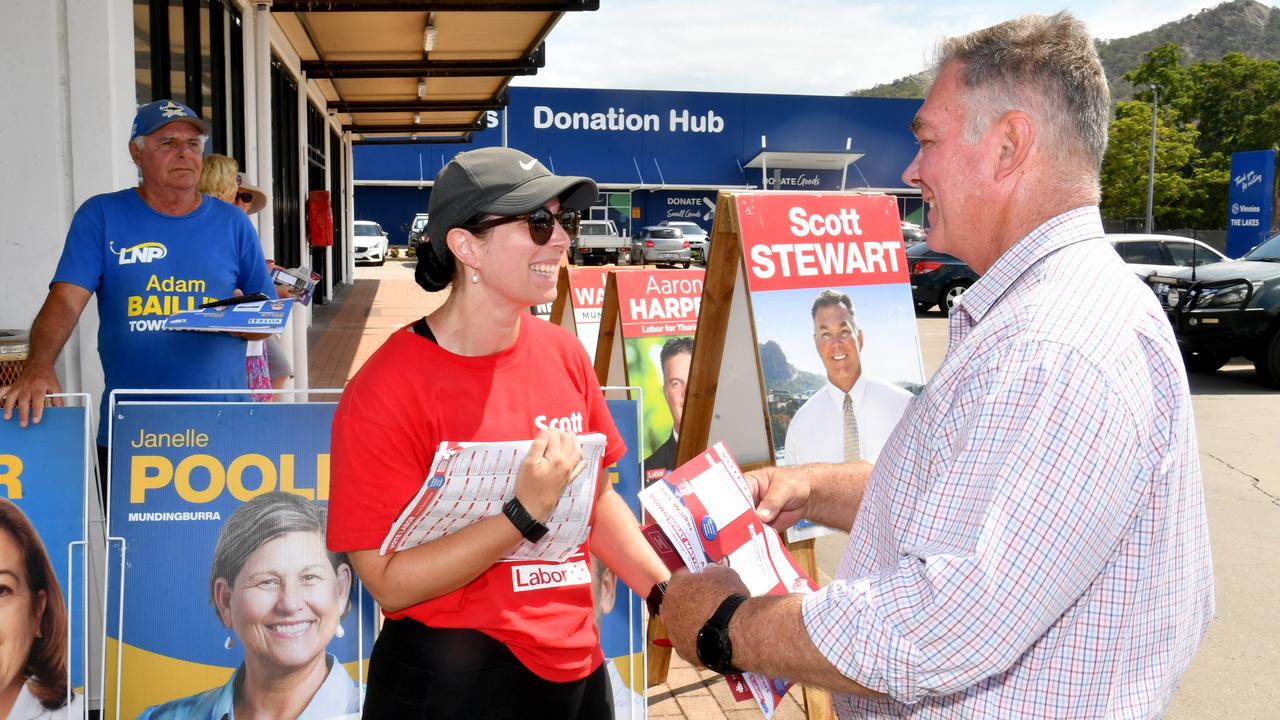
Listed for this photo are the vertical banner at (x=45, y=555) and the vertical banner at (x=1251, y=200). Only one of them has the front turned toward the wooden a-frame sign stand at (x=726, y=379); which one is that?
the vertical banner at (x=1251, y=200)

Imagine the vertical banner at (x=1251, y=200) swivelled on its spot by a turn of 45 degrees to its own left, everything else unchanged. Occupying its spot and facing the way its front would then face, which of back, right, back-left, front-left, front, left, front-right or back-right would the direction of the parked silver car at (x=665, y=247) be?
back-right

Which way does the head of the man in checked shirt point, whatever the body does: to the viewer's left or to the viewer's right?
to the viewer's left

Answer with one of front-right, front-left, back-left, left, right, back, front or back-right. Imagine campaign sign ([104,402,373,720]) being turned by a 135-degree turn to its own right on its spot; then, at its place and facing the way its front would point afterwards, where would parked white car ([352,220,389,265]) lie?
front-right

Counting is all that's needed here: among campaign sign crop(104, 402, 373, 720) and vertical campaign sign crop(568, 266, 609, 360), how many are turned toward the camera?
2

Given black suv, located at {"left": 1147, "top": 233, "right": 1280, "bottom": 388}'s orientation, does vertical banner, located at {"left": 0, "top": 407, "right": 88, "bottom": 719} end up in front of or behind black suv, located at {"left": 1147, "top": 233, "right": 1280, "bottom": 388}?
in front

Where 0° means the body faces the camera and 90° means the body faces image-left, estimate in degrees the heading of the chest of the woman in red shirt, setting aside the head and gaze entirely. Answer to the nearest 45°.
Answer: approximately 315°

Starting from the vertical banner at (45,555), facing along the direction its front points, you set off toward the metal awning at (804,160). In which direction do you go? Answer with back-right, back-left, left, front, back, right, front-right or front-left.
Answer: back-left

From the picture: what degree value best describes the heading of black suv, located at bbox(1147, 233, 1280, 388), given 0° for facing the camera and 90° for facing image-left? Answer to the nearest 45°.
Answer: approximately 45°

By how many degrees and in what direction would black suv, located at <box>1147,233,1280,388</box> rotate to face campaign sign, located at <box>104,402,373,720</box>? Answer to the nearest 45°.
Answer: approximately 45° to its left

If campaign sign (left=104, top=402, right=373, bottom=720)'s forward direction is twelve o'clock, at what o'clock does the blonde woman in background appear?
The blonde woman in background is roughly at 6 o'clock from the campaign sign.
